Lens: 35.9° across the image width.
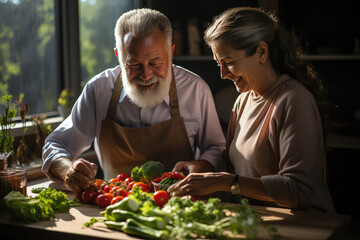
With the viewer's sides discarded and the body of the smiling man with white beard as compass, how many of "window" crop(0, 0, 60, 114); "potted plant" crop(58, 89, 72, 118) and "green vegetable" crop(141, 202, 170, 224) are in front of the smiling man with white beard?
1

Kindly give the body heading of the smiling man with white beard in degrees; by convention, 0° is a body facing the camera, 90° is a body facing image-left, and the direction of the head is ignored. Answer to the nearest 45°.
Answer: approximately 0°

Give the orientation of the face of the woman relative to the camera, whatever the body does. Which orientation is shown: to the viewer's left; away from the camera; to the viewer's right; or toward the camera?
to the viewer's left

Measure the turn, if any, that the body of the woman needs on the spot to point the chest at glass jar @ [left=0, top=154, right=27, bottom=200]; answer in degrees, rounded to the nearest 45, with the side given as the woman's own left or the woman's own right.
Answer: approximately 45° to the woman's own right

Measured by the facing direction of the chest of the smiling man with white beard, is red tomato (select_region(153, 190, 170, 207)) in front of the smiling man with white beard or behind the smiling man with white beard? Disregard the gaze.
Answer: in front

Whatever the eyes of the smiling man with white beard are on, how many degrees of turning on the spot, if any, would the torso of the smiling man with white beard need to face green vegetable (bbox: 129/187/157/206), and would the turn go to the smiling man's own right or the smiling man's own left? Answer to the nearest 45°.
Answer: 0° — they already face it

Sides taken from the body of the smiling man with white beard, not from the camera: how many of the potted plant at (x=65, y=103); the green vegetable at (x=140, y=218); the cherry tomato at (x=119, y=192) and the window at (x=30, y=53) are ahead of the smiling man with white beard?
2

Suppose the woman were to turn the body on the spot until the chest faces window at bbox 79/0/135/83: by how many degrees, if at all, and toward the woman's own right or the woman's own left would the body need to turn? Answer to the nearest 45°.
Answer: approximately 90° to the woman's own right

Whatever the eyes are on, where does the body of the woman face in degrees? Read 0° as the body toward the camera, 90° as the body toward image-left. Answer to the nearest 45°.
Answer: approximately 45°

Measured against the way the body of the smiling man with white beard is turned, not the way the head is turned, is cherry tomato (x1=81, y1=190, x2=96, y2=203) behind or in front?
in front
